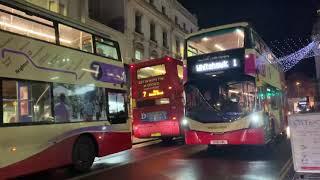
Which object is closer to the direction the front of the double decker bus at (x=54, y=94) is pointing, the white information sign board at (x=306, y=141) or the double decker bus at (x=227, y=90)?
the double decker bus

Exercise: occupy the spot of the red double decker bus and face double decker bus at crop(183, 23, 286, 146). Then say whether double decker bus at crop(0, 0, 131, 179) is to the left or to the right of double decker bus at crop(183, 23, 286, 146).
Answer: right

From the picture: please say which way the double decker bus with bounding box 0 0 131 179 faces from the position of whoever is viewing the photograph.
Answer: facing away from the viewer and to the right of the viewer

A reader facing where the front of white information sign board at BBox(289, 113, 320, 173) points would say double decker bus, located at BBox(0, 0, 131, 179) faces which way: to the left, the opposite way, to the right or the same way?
the opposite way

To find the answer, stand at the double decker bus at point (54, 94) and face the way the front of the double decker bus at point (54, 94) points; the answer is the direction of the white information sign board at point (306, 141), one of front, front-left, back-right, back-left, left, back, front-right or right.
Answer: right

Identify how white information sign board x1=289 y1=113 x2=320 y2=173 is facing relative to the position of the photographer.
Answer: facing the viewer

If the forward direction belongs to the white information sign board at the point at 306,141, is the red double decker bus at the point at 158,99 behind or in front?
behind
